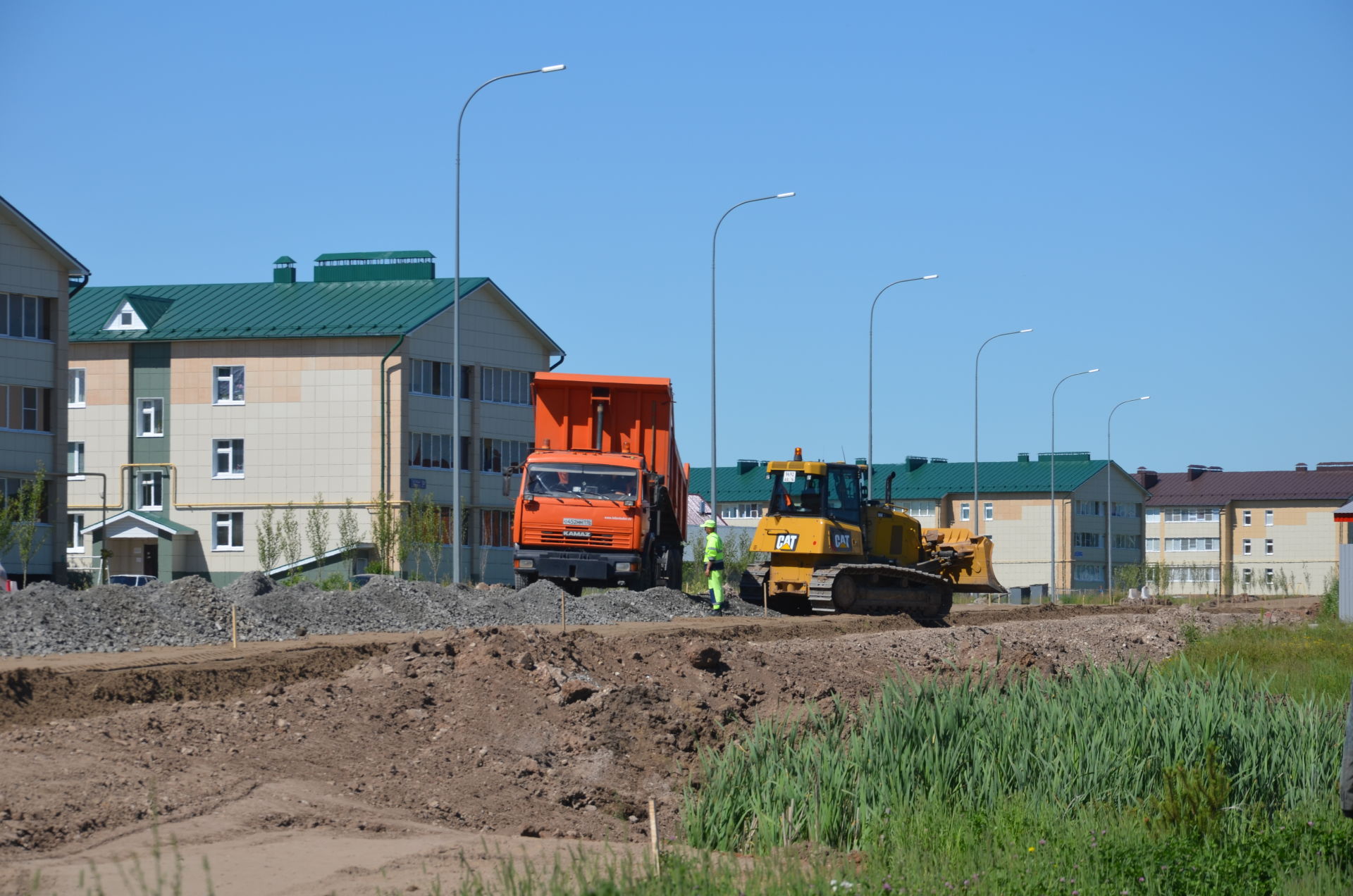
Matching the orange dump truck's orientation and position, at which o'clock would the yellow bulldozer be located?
The yellow bulldozer is roughly at 9 o'clock from the orange dump truck.

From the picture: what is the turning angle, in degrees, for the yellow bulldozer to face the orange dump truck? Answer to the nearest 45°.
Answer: approximately 135° to its left

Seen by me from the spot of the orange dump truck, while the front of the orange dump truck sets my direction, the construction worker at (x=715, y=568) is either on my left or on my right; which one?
on my left

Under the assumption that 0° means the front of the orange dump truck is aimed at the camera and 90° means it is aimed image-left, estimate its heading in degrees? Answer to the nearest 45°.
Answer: approximately 0°

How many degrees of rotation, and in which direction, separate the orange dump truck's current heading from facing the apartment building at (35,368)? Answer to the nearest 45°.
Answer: approximately 135° to its right

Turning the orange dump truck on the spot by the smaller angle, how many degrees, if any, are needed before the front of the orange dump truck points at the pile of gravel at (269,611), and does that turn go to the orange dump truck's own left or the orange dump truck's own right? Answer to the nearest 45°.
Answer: approximately 45° to the orange dump truck's own right

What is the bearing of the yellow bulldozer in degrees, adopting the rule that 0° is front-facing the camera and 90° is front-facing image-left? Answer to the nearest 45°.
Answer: approximately 225°

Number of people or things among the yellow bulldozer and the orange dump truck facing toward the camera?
1

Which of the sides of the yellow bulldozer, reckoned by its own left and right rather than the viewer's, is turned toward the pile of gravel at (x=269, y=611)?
back
